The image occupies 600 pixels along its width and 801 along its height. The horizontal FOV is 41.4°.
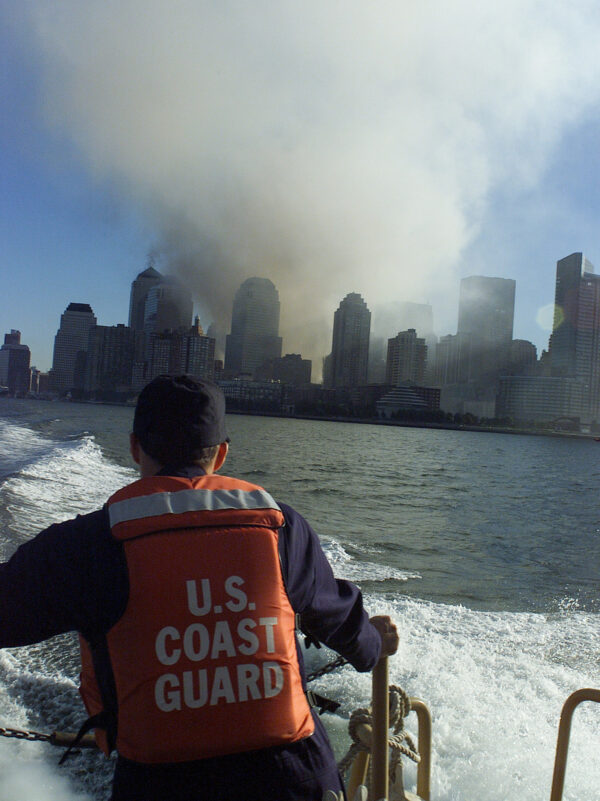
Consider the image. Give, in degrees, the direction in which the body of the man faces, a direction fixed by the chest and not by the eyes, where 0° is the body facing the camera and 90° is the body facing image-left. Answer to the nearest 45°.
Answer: approximately 180°

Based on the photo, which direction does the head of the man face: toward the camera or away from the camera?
away from the camera
